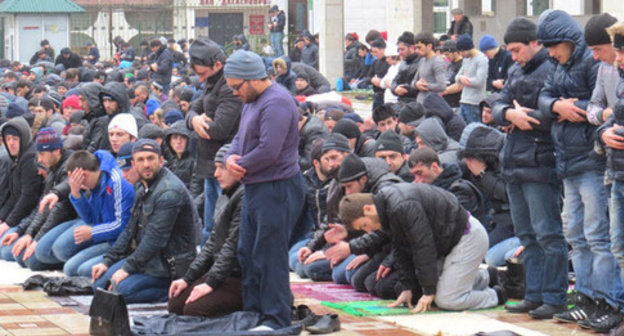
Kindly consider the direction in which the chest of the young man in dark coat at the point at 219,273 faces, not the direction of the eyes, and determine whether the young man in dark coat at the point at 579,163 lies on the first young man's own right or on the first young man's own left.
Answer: on the first young man's own left

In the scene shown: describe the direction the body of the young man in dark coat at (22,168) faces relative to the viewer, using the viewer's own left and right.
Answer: facing the viewer and to the left of the viewer

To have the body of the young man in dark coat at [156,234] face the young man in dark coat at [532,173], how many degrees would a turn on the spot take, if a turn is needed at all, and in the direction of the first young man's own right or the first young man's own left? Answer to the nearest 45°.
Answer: approximately 90° to the first young man's own left

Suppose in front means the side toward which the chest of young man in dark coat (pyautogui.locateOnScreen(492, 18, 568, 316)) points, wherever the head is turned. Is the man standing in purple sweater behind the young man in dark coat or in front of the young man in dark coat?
in front

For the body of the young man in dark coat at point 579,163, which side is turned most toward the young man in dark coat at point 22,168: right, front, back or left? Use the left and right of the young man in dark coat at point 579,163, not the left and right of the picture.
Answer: right

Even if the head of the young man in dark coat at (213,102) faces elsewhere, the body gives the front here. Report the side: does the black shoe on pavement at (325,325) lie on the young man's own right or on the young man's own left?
on the young man's own left

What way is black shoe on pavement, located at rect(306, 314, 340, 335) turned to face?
to the viewer's left

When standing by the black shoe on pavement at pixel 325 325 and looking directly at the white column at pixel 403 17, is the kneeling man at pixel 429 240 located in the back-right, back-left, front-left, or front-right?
front-right

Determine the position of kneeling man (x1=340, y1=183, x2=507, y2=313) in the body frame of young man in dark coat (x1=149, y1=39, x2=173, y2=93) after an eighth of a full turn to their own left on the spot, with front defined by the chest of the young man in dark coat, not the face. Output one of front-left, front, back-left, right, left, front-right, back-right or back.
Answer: front-left

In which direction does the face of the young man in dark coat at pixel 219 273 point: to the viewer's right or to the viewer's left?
to the viewer's left
